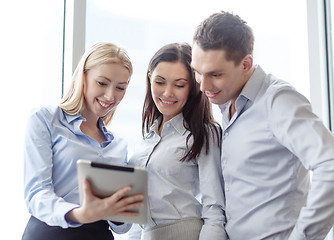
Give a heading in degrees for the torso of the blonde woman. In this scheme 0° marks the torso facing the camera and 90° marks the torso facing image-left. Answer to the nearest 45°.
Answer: approximately 315°

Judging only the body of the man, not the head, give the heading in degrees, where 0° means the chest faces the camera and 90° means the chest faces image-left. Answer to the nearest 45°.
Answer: approximately 45°

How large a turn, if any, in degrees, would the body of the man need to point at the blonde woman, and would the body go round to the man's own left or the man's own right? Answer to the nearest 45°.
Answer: approximately 45° to the man's own right

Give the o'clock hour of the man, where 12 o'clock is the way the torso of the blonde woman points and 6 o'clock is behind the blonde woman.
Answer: The man is roughly at 11 o'clock from the blonde woman.

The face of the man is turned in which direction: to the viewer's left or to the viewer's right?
to the viewer's left

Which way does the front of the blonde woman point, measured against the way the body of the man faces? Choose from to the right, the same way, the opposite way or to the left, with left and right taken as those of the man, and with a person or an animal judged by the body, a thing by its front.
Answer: to the left

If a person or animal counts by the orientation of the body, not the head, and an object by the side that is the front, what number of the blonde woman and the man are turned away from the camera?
0
